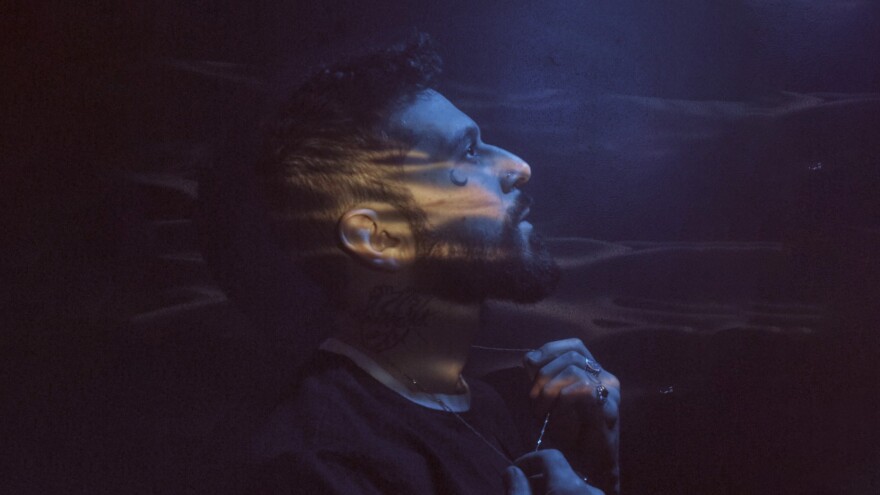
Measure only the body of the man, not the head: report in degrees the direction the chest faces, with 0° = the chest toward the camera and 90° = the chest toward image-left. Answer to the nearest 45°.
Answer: approximately 270°

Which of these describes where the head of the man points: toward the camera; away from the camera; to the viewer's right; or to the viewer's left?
to the viewer's right
